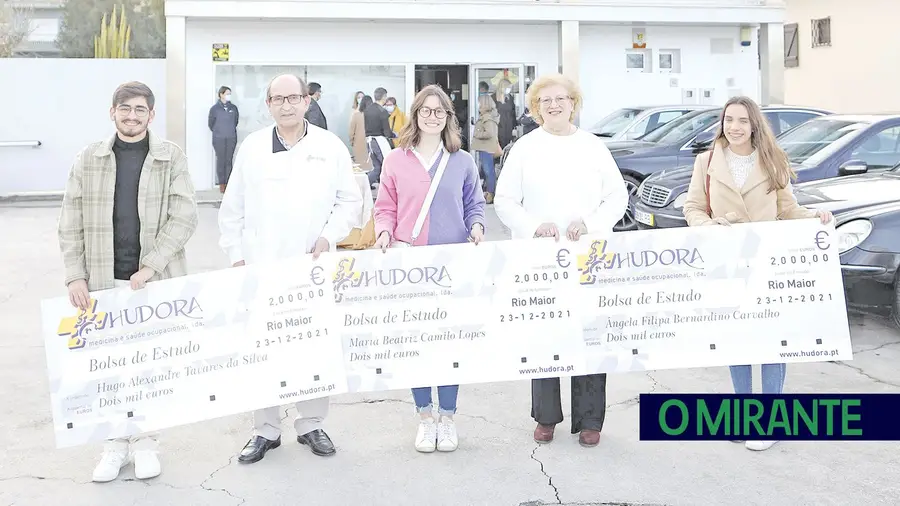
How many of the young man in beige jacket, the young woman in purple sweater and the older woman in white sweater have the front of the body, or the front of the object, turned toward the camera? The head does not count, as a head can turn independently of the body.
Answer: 3

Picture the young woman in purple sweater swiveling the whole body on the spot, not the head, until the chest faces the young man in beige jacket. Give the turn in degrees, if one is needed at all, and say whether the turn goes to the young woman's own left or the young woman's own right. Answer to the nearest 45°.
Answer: approximately 90° to the young woman's own right

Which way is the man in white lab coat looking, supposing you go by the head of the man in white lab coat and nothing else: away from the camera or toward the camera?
toward the camera

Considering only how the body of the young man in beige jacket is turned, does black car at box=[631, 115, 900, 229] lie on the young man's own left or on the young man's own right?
on the young man's own left

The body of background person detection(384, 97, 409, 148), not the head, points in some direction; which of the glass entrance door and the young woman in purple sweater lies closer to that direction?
the young woman in purple sweater

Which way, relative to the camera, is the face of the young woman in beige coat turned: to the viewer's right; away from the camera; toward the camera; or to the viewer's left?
toward the camera

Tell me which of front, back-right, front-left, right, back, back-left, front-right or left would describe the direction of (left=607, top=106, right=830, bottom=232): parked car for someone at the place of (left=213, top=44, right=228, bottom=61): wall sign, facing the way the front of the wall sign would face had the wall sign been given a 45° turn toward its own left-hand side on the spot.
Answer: front

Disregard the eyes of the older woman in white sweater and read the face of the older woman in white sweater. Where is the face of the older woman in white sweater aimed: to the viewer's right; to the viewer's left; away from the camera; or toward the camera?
toward the camera

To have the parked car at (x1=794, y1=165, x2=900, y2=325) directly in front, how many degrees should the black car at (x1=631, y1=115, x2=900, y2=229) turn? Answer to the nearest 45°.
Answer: approximately 45° to its left

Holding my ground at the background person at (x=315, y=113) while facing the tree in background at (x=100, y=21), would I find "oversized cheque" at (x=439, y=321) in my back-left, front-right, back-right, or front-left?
back-left

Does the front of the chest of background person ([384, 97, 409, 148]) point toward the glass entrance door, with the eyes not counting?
no

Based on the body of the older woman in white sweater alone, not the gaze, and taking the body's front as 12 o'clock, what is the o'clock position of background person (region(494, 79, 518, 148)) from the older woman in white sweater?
The background person is roughly at 6 o'clock from the older woman in white sweater.

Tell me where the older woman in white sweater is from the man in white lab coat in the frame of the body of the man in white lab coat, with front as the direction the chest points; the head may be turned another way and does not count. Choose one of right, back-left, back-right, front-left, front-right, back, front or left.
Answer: left

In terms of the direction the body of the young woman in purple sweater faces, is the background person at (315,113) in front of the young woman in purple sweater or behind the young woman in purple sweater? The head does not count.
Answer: behind

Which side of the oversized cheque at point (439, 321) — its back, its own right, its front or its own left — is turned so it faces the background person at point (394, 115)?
back

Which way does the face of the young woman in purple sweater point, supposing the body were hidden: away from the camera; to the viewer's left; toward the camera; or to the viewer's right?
toward the camera

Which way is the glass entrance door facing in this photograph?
toward the camera

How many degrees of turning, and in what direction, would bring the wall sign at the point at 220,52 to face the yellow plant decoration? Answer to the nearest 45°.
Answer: approximately 135° to its right

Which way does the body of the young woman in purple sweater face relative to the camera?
toward the camera

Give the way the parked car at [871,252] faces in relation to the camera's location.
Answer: facing the viewer and to the left of the viewer
